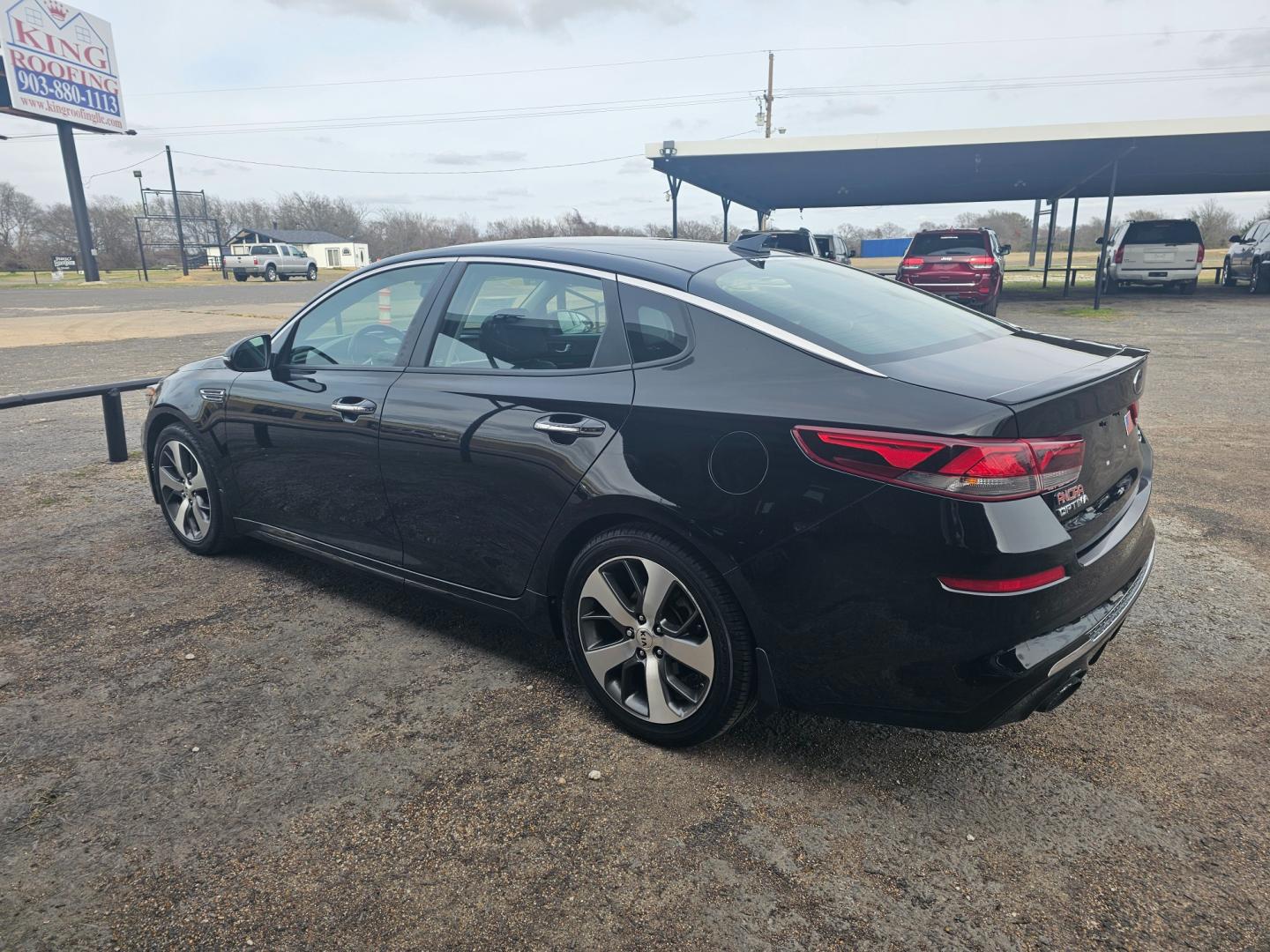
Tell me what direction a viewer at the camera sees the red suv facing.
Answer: facing away from the viewer

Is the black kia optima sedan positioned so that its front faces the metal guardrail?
yes

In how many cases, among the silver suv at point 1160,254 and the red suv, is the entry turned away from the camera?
2

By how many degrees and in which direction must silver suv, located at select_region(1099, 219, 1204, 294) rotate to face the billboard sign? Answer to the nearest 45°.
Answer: approximately 90° to its left

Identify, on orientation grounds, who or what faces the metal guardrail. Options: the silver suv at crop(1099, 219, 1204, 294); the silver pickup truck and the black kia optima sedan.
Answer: the black kia optima sedan

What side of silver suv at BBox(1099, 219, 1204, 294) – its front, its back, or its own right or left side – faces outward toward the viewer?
back

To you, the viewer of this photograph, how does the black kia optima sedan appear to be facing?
facing away from the viewer and to the left of the viewer

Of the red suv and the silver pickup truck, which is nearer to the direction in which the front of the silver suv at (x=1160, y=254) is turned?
the silver pickup truck

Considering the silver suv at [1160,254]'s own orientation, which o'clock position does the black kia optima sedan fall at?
The black kia optima sedan is roughly at 6 o'clock from the silver suv.

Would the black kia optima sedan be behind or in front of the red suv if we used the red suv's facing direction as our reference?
behind

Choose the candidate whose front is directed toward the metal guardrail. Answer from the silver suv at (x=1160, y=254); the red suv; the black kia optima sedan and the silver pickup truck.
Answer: the black kia optima sedan
